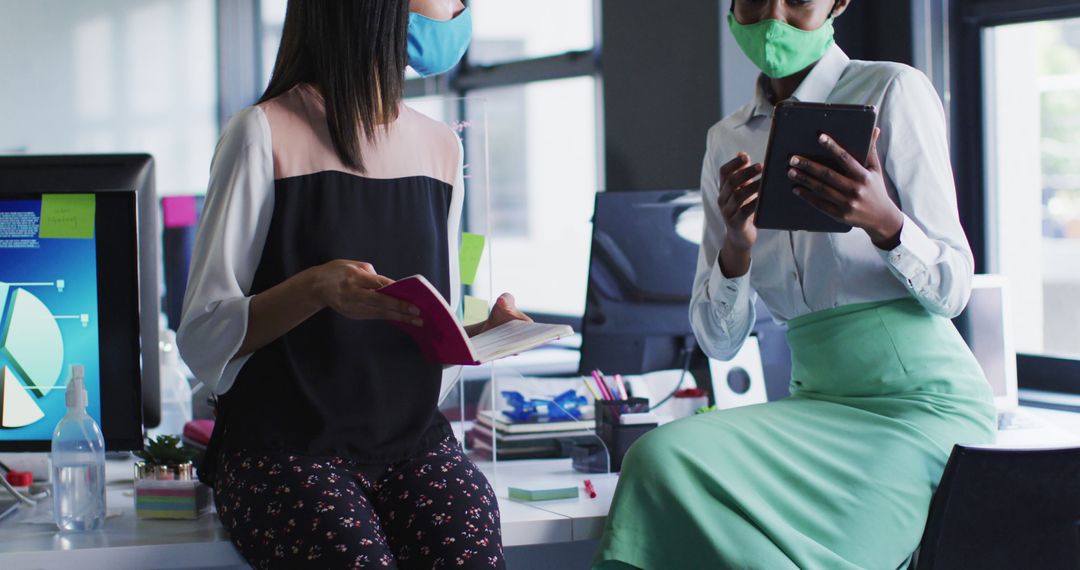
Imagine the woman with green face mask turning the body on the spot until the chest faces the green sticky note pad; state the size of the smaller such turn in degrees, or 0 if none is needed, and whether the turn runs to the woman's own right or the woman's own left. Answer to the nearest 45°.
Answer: approximately 45° to the woman's own right

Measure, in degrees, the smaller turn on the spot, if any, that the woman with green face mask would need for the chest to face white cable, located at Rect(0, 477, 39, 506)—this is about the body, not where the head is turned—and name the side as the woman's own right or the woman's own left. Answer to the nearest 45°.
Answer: approximately 45° to the woman's own right

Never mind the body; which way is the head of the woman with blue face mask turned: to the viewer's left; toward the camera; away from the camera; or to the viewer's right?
to the viewer's right

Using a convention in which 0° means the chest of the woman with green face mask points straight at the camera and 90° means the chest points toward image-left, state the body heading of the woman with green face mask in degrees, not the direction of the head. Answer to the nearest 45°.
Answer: approximately 45°

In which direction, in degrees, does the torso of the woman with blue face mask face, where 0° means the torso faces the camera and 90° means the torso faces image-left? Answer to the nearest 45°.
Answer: approximately 315°

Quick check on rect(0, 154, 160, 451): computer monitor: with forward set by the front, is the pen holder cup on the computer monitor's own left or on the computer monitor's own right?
on the computer monitor's own left

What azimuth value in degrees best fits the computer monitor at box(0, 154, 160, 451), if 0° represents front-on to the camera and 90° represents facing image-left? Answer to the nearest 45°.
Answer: approximately 0°
